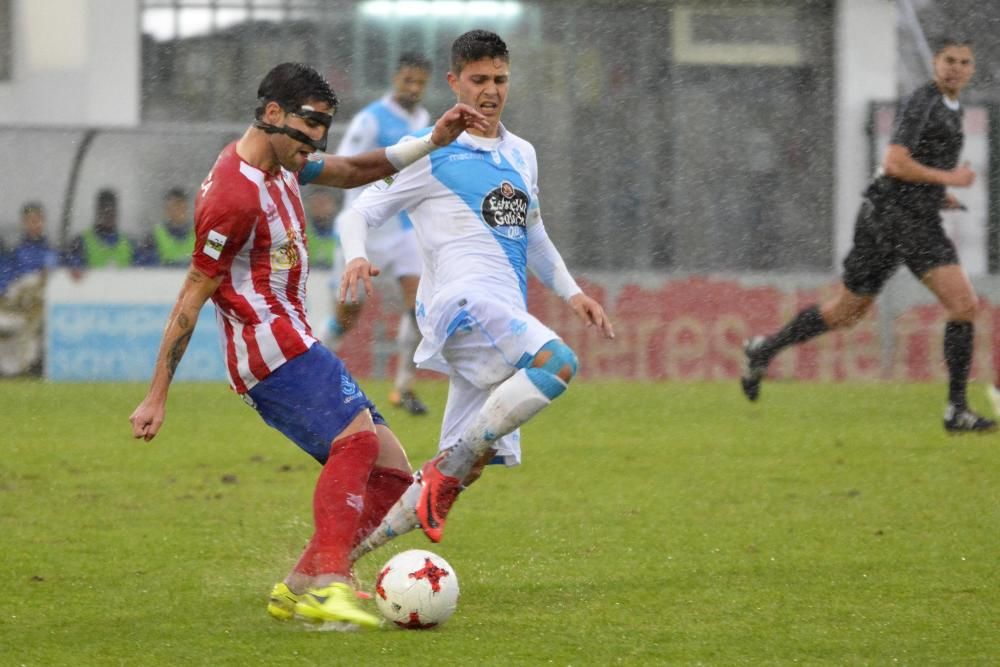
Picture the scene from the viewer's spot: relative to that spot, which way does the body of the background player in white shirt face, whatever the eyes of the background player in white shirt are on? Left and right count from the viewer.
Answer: facing the viewer and to the right of the viewer

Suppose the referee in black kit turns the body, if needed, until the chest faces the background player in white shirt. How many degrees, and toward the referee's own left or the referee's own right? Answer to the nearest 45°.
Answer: approximately 180°

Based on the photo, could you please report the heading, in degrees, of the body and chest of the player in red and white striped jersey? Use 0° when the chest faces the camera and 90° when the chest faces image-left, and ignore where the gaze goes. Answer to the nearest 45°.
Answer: approximately 315°

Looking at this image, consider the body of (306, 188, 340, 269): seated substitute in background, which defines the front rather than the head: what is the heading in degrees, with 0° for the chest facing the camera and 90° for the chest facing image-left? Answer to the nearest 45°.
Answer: approximately 0°

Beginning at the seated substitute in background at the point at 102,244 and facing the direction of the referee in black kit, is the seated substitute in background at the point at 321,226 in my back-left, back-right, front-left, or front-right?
front-left

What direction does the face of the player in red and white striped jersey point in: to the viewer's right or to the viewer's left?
to the viewer's right

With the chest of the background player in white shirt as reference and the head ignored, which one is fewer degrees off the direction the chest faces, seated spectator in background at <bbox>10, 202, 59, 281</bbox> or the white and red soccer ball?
the white and red soccer ball

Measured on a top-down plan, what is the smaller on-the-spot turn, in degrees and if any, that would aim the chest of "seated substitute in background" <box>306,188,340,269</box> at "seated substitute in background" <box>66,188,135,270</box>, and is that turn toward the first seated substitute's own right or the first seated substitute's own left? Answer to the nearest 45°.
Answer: approximately 90° to the first seated substitute's own right

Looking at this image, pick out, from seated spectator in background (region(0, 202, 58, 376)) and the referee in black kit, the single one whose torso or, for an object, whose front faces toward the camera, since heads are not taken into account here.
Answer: the seated spectator in background

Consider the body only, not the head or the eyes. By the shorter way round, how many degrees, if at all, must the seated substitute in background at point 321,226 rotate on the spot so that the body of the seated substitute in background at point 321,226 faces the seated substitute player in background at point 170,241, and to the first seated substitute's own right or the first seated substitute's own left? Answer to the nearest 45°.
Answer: approximately 90° to the first seated substitute's own right

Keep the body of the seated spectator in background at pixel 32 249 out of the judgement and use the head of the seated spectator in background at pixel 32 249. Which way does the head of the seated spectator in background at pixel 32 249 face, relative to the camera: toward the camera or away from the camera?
toward the camera
